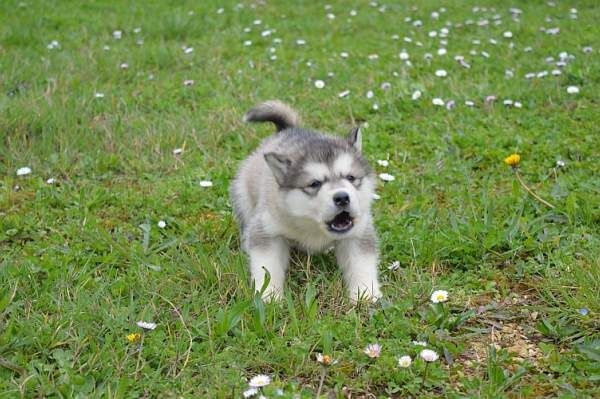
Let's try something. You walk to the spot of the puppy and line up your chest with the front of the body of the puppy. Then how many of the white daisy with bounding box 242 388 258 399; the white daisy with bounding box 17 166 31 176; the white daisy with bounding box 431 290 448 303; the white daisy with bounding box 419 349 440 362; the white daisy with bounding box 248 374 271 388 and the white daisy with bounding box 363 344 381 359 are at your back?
1

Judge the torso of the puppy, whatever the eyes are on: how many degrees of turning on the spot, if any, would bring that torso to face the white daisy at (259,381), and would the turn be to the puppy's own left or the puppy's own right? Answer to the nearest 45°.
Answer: approximately 45° to the puppy's own right

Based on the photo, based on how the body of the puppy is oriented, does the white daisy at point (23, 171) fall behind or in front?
behind

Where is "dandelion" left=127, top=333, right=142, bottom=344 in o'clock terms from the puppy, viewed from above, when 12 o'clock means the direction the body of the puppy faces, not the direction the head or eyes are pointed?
The dandelion is roughly at 3 o'clock from the puppy.

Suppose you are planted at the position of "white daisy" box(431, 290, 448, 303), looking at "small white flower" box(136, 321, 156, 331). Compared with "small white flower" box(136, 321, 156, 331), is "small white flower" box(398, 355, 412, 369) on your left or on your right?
left

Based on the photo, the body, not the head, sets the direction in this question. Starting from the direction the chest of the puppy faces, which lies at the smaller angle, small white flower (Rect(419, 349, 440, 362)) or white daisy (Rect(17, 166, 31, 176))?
the small white flower

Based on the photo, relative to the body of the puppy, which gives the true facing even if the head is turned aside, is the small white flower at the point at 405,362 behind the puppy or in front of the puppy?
in front

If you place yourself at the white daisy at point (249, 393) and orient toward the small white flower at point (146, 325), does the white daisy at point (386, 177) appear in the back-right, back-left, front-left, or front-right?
front-right

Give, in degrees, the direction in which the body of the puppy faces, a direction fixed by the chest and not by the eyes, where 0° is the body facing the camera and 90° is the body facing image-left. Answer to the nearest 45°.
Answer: approximately 315°

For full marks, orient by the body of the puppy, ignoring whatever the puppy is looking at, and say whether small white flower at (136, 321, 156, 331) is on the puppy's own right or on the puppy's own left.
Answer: on the puppy's own right

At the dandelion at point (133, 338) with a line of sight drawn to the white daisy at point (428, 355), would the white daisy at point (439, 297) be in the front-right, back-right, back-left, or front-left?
front-left

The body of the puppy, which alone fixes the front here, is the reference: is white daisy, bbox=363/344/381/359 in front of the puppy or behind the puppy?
in front

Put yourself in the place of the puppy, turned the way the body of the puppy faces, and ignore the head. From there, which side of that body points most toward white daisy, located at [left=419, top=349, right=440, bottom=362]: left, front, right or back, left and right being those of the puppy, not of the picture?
front
